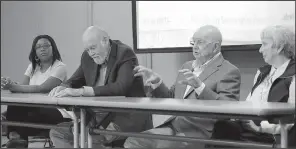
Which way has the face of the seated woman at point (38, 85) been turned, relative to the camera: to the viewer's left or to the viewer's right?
to the viewer's right

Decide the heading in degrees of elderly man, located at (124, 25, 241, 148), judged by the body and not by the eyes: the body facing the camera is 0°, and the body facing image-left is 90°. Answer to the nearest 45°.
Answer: approximately 45°

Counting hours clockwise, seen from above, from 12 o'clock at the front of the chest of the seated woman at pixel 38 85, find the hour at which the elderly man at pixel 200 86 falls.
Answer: The elderly man is roughly at 9 o'clock from the seated woman.

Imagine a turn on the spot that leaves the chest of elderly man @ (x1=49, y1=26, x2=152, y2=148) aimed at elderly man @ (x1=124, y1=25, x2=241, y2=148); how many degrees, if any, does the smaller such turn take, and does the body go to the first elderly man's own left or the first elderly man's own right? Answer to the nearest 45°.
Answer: approximately 90° to the first elderly man's own left

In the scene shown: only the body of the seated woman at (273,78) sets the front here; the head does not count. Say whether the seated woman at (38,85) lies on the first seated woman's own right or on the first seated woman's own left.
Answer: on the first seated woman's own right

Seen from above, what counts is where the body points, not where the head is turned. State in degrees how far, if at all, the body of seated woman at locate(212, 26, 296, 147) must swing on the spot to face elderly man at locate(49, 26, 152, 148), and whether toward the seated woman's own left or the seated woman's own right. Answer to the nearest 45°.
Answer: approximately 45° to the seated woman's own right

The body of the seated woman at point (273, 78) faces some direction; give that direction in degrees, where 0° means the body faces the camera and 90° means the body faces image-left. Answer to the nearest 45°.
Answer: approximately 45°

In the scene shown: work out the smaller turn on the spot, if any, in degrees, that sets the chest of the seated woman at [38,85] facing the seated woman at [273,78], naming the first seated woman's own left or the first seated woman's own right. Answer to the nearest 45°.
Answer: approximately 90° to the first seated woman's own left

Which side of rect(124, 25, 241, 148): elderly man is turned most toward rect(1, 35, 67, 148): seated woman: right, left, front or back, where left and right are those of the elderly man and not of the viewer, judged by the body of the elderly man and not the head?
right
